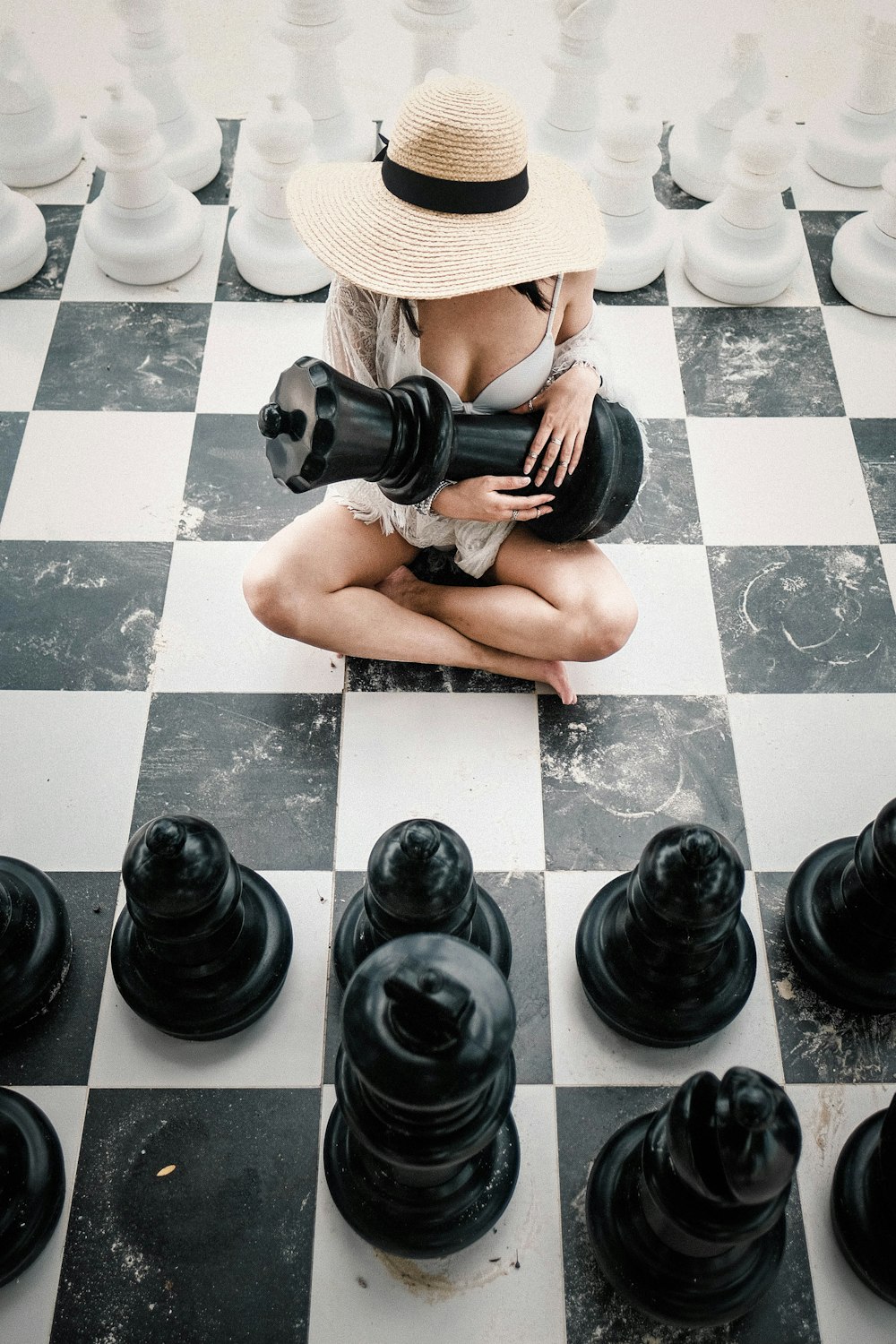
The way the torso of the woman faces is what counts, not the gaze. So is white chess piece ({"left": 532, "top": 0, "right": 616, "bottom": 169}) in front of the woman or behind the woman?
behind

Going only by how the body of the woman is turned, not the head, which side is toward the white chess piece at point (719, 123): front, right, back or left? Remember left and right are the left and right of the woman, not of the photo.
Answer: back

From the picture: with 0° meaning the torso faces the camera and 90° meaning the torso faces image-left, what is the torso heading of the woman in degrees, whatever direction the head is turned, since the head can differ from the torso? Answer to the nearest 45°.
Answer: approximately 0°

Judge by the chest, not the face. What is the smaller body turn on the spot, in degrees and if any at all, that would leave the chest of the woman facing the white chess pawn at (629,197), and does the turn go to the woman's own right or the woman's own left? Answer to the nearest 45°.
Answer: approximately 180°

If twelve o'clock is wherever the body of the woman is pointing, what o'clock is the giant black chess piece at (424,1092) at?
The giant black chess piece is roughly at 12 o'clock from the woman.
